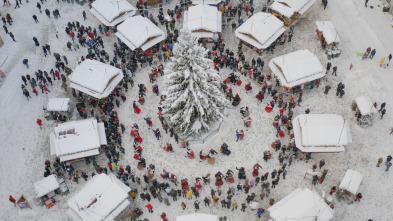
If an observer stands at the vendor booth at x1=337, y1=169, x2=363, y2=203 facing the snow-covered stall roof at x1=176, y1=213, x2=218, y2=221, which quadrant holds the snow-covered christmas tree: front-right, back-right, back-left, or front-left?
front-right

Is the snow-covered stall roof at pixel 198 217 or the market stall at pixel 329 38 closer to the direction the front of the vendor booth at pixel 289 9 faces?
the snow-covered stall roof

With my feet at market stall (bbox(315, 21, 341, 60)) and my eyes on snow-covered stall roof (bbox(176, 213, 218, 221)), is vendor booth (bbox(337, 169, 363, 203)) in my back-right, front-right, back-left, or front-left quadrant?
front-left

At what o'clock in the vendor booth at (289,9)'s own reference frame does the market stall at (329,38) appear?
The market stall is roughly at 8 o'clock from the vendor booth.

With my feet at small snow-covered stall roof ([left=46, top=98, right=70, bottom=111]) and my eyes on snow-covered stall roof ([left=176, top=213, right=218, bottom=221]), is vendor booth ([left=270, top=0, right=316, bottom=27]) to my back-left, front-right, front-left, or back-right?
front-left

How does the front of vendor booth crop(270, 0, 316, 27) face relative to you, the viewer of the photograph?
facing the viewer and to the left of the viewer

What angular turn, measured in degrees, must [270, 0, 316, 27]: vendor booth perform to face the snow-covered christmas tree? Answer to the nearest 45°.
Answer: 0° — it already faces it

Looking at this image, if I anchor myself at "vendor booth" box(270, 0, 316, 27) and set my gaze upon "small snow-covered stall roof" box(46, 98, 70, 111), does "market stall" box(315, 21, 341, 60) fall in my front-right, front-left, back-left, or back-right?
back-left

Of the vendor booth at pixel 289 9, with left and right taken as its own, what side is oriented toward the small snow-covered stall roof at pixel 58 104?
front

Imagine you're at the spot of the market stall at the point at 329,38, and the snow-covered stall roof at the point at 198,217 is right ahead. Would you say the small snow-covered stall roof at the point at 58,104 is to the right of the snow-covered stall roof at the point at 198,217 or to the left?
right

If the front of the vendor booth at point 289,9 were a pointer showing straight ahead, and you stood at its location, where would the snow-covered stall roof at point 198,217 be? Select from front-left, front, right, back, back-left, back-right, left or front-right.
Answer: front-left
